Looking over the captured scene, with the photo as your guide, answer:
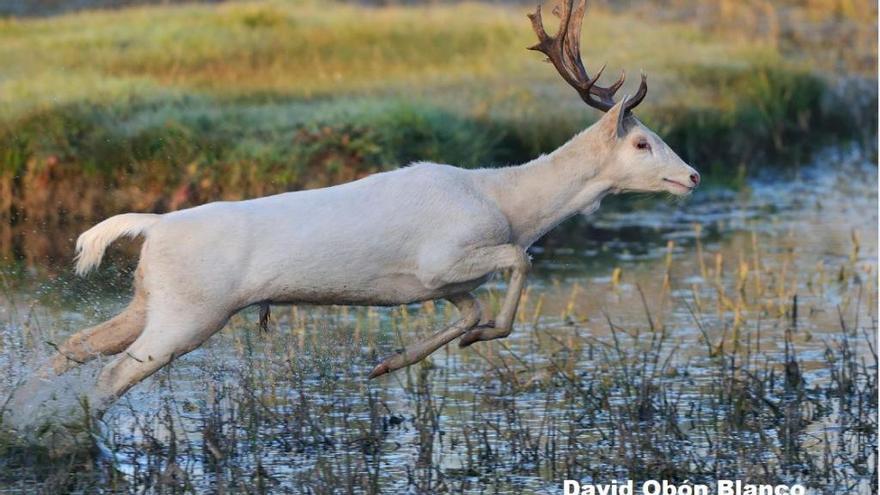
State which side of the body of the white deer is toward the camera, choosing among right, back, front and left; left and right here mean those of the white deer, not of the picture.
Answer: right
